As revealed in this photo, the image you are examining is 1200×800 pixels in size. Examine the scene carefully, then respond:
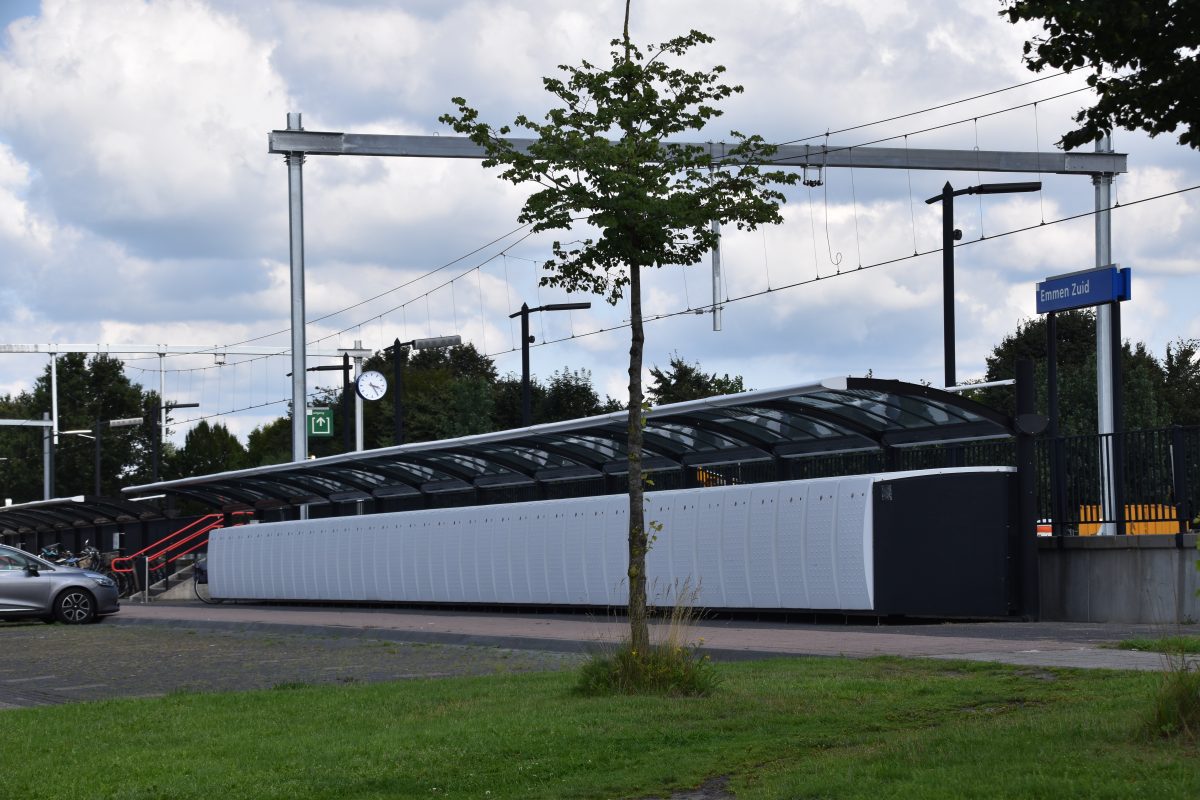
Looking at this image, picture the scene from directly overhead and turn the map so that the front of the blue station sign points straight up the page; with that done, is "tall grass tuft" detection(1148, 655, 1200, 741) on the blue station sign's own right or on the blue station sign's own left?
on the blue station sign's own left

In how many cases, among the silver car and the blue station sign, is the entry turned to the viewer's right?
1

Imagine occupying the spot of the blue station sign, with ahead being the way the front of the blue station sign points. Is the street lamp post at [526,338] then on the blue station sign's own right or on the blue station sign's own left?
on the blue station sign's own right

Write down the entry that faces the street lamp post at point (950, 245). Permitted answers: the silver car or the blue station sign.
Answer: the silver car

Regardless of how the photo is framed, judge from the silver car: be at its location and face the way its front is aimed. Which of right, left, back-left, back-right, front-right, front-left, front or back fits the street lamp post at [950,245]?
front

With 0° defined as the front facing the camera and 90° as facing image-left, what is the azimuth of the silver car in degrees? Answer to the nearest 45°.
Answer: approximately 270°

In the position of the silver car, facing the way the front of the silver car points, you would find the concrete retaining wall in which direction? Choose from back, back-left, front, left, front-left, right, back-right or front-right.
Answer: front-right

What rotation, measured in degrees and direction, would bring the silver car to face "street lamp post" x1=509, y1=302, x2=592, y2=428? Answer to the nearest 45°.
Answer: approximately 45° to its left

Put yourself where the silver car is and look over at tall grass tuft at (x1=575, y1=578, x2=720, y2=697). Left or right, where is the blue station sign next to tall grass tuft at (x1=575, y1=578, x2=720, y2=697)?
left

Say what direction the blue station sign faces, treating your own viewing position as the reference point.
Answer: facing the viewer and to the left of the viewer

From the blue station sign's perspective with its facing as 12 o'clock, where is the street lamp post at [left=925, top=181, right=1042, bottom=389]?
The street lamp post is roughly at 4 o'clock from the blue station sign.

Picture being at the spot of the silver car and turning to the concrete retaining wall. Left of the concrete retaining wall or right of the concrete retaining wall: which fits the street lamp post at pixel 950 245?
left

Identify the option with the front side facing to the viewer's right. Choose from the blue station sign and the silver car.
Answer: the silver car
